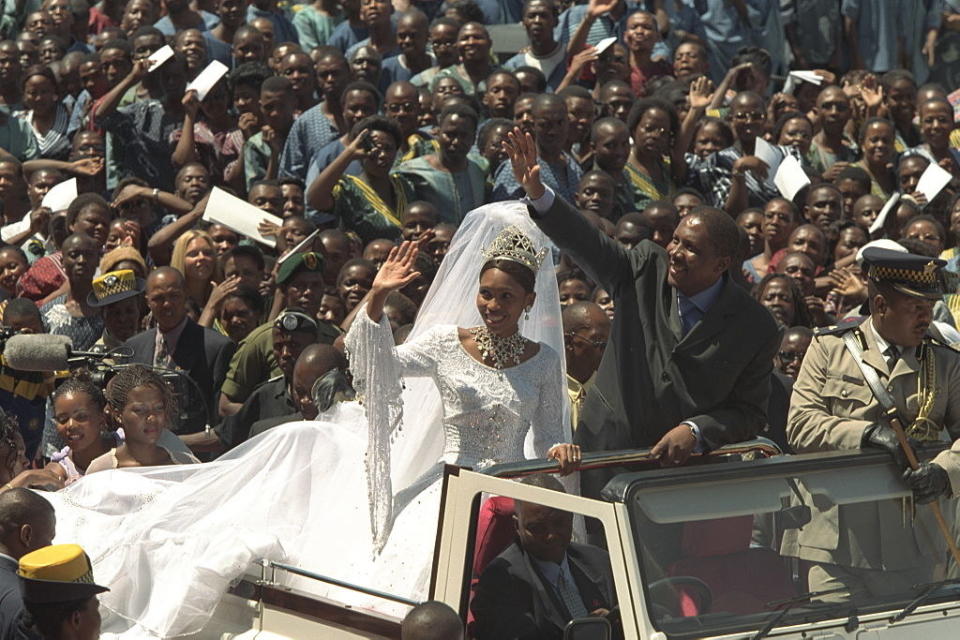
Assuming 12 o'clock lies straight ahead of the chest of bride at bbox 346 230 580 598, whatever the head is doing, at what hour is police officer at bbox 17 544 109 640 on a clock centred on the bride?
The police officer is roughly at 1 o'clock from the bride.

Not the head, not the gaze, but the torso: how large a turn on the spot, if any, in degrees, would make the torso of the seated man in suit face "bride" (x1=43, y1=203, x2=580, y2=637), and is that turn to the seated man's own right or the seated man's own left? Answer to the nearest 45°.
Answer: approximately 180°

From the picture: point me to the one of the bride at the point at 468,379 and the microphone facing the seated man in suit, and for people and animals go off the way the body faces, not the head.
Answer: the bride

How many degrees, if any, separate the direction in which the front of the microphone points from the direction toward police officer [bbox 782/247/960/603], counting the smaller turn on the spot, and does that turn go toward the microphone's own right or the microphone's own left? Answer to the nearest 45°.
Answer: approximately 135° to the microphone's own left

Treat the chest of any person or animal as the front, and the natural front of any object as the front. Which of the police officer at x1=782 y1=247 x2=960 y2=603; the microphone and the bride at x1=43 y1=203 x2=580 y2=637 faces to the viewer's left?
the microphone

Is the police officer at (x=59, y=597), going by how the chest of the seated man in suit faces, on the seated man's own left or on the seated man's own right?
on the seated man's own right

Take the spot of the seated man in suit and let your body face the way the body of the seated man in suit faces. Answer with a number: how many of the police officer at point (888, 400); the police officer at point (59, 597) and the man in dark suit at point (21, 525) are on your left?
1

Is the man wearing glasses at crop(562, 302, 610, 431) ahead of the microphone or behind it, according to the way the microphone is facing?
behind

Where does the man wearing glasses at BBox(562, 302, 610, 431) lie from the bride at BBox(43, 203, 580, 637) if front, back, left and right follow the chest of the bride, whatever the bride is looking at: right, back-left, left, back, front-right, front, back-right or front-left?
back-left

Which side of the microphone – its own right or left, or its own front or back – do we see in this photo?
left

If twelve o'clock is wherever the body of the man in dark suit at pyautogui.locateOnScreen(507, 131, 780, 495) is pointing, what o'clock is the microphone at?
The microphone is roughly at 2 o'clock from the man in dark suit.

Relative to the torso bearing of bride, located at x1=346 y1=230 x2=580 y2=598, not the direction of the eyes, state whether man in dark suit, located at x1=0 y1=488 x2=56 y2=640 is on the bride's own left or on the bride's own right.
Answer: on the bride's own right

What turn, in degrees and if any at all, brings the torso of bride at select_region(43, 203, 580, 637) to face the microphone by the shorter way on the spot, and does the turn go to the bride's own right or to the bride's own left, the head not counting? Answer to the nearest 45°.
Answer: approximately 135° to the bride's own right

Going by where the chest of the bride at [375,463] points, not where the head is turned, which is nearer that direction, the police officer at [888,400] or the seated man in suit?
the seated man in suit

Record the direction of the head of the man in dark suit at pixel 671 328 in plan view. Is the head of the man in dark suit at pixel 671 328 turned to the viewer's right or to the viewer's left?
to the viewer's left
